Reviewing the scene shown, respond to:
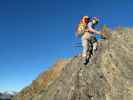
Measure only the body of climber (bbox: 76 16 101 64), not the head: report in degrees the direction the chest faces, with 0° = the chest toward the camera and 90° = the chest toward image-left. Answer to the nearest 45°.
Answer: approximately 270°
